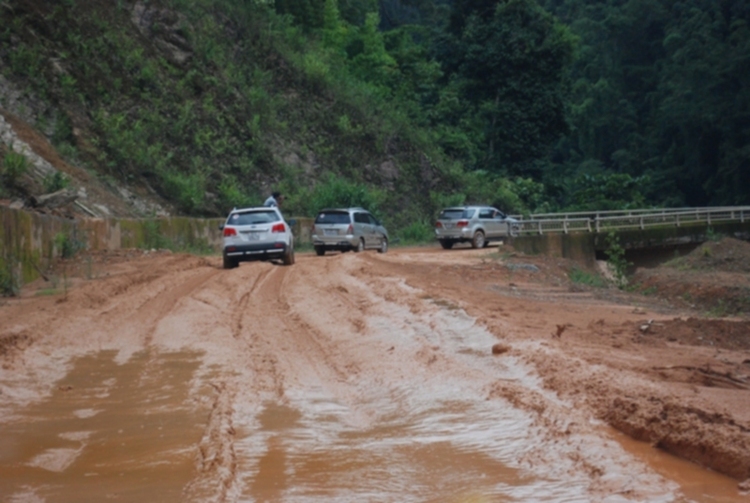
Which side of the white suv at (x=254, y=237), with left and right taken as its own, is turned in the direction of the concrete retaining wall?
left

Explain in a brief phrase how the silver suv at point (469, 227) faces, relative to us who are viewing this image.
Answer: facing away from the viewer and to the right of the viewer

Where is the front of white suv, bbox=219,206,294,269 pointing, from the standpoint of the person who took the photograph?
facing away from the viewer

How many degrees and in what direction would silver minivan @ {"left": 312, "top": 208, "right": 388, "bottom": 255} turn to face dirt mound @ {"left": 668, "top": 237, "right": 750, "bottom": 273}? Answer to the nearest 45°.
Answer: approximately 45° to its right

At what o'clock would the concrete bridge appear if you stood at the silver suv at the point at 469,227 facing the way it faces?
The concrete bridge is roughly at 1 o'clock from the silver suv.

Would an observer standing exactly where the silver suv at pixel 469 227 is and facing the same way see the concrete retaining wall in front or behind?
behind

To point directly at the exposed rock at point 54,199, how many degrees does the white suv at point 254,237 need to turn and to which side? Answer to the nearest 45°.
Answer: approximately 90° to its left

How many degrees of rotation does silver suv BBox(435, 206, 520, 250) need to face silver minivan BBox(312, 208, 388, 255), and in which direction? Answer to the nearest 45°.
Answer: approximately 180°

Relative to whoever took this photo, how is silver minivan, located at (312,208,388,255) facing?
facing away from the viewer and to the right of the viewer

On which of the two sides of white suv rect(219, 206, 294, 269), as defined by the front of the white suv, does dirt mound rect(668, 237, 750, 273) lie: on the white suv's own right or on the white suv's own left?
on the white suv's own right

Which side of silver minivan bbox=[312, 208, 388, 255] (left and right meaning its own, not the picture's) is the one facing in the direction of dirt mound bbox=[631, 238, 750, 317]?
right

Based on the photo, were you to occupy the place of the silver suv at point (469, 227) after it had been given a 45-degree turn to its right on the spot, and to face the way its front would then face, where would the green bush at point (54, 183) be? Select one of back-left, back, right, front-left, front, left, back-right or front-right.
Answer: back-right
